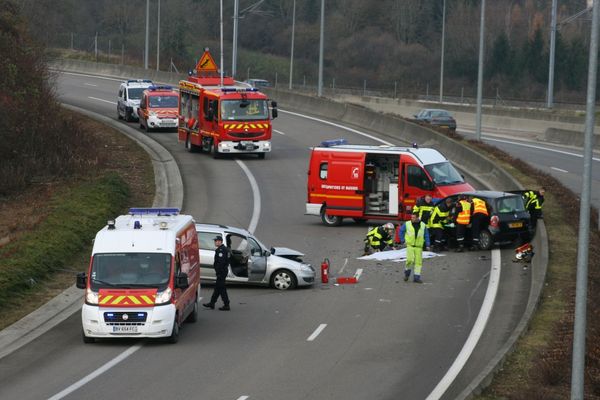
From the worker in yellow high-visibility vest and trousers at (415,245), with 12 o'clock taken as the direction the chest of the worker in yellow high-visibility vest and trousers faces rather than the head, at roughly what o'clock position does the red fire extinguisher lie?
The red fire extinguisher is roughly at 3 o'clock from the worker in yellow high-visibility vest and trousers.

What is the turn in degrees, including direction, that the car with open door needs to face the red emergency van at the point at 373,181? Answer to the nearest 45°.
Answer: approximately 90° to its left

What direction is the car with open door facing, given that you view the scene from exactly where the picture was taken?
facing to the right of the viewer

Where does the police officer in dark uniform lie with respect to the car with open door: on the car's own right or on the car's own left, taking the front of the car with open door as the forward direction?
on the car's own right

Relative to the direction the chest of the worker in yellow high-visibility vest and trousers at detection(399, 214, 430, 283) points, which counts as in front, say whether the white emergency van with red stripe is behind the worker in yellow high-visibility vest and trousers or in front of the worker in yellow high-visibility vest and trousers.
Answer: in front

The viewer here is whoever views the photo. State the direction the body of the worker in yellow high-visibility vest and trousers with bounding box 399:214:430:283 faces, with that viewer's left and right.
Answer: facing the viewer

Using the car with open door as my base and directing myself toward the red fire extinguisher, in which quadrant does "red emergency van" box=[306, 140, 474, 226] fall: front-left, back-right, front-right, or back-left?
front-left

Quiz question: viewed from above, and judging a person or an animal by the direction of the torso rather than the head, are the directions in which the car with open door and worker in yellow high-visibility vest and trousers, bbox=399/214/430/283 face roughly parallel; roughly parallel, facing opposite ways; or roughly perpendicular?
roughly perpendicular

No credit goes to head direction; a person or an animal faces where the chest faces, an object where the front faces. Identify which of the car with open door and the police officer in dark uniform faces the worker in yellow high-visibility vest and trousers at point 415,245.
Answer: the car with open door
